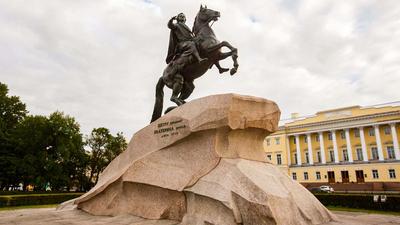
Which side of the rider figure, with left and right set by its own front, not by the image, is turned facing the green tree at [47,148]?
back

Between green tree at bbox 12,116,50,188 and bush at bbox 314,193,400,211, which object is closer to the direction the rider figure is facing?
the bush

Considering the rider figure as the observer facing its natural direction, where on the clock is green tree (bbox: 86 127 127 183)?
The green tree is roughly at 7 o'clock from the rider figure.

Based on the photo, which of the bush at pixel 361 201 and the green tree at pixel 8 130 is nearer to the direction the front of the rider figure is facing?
the bush

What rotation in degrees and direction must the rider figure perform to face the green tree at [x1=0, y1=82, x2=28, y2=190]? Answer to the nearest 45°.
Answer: approximately 180°

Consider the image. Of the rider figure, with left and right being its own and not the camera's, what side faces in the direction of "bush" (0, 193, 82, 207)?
back

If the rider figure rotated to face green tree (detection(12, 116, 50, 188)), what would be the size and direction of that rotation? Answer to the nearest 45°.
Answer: approximately 180°
